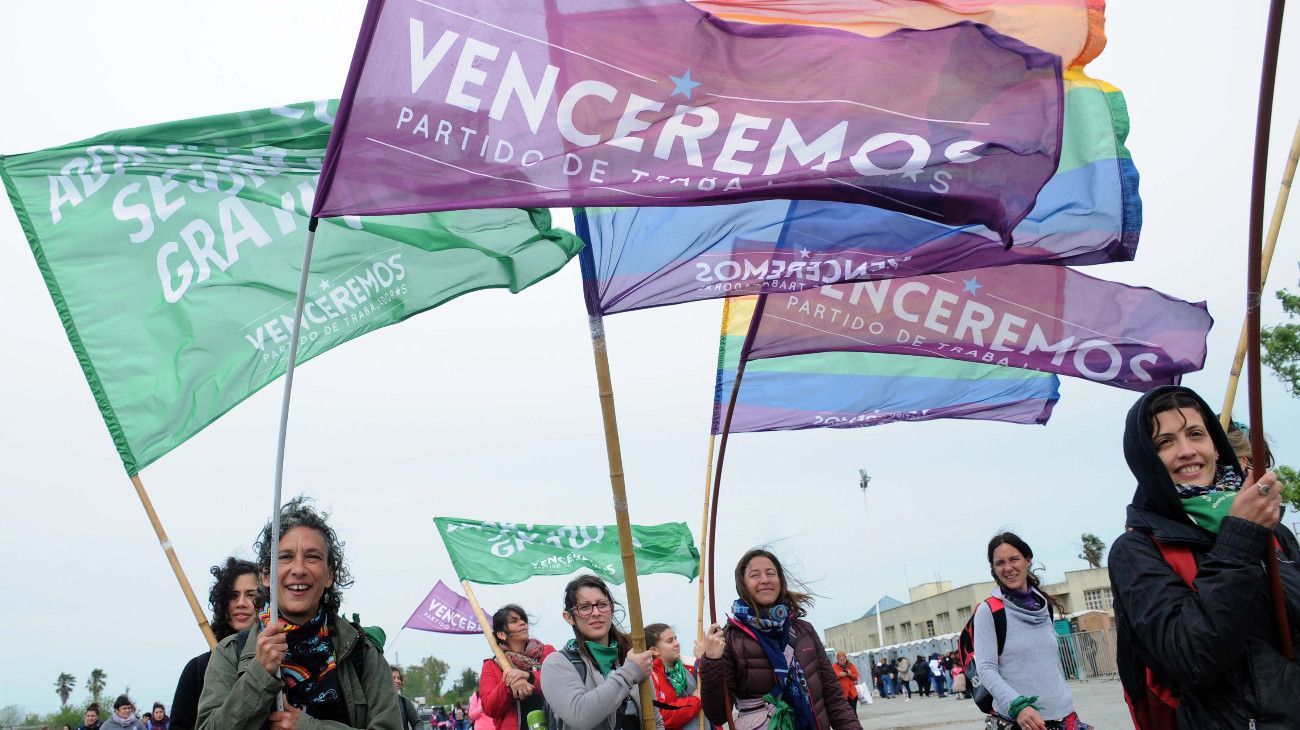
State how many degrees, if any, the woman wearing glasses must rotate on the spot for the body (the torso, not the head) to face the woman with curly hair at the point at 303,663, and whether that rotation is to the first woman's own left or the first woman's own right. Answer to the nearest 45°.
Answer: approximately 90° to the first woman's own right

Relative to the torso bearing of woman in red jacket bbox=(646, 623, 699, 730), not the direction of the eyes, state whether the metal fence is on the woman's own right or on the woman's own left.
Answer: on the woman's own left

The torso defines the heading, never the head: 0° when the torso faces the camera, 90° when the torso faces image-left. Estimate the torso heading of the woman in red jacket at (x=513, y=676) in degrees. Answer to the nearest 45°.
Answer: approximately 315°

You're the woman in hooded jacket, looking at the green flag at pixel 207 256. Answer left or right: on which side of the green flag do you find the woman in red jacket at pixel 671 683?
right

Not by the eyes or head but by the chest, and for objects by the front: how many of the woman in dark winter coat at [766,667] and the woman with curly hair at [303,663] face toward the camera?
2

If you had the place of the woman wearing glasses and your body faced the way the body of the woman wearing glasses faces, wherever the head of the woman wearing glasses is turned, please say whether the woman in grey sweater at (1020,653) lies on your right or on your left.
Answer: on your left

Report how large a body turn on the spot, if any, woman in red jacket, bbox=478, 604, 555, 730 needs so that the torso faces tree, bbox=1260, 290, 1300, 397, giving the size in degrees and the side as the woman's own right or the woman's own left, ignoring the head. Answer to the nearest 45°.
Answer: approximately 90° to the woman's own left
